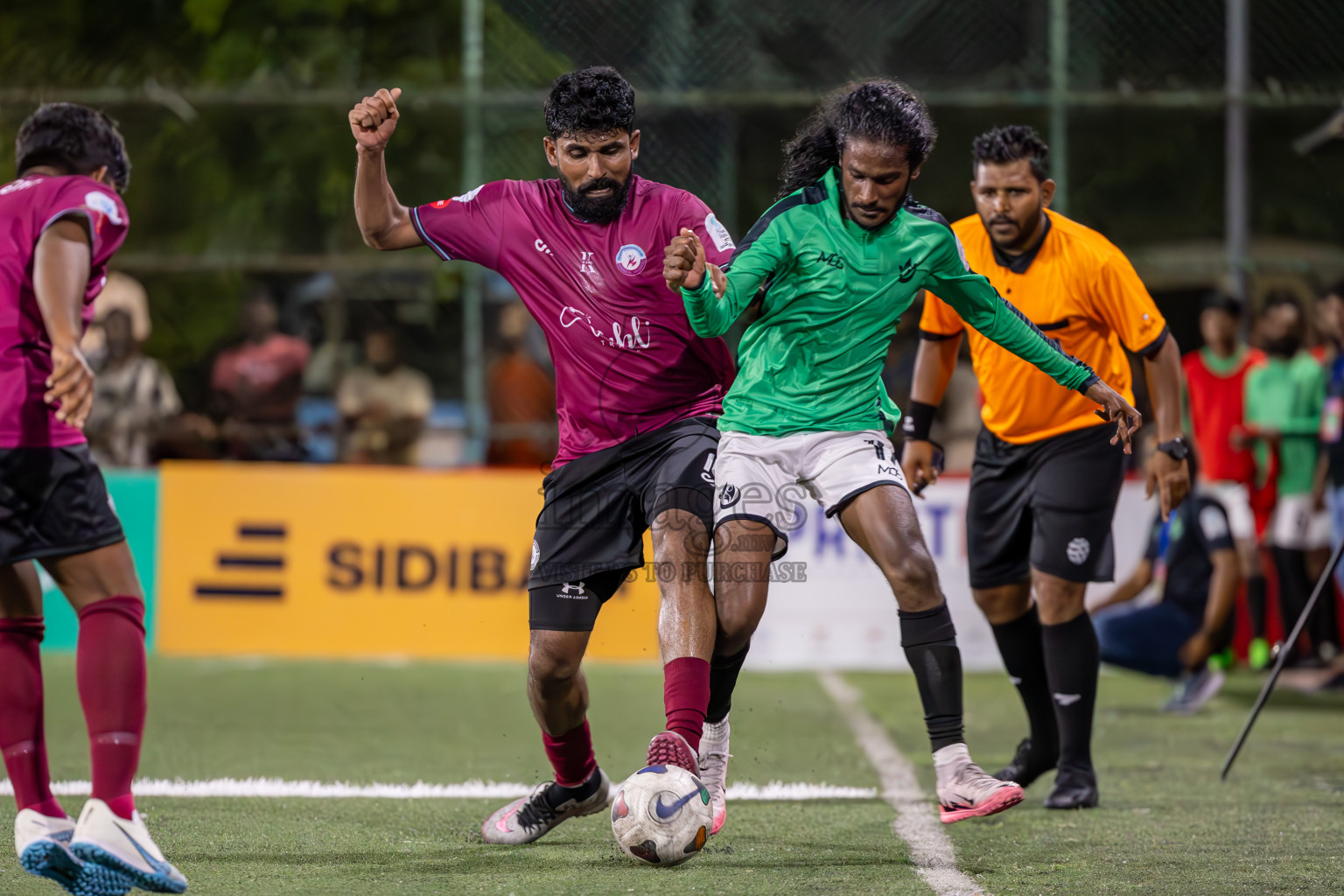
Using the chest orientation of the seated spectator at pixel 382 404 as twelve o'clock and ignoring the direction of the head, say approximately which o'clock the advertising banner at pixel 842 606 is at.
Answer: The advertising banner is roughly at 10 o'clock from the seated spectator.

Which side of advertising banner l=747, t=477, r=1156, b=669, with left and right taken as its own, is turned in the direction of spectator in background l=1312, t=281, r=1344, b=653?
left

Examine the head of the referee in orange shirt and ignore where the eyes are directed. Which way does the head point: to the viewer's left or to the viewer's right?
to the viewer's left

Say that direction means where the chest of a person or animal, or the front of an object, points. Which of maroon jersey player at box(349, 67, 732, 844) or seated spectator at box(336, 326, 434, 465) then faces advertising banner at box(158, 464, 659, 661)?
the seated spectator

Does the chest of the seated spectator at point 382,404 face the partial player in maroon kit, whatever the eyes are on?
yes

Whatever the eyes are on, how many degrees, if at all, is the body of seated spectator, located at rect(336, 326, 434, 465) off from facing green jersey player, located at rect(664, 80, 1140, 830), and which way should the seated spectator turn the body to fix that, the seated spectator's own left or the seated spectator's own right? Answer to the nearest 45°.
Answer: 0° — they already face them

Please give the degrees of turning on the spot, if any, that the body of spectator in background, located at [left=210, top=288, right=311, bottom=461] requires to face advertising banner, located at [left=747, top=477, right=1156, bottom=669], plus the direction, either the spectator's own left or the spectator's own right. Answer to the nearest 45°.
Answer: approximately 45° to the spectator's own left
